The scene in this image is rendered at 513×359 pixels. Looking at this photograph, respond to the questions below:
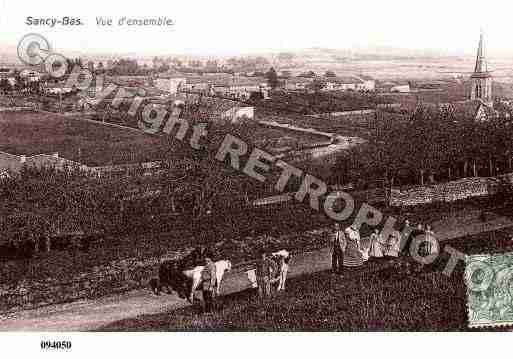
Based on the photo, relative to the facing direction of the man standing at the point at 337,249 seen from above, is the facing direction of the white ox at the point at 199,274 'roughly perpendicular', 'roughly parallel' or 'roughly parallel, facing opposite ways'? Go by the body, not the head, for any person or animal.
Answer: roughly perpendicular
